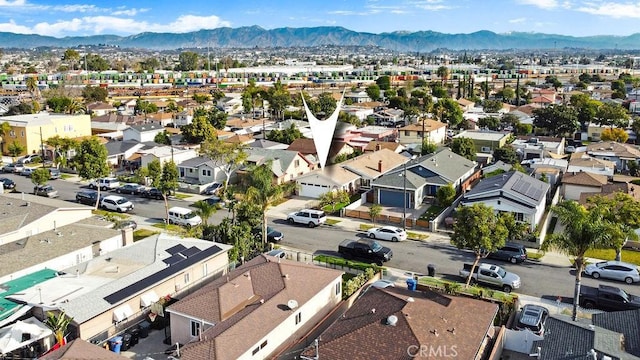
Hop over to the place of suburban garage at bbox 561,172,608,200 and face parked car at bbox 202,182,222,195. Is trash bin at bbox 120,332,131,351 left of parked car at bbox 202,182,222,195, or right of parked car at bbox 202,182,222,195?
left

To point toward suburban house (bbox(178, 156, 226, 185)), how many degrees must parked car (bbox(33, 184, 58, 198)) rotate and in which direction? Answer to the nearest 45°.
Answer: approximately 45° to its left

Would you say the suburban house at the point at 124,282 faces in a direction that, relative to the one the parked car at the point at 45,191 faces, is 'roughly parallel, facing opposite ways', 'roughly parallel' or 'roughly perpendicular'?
roughly perpendicular

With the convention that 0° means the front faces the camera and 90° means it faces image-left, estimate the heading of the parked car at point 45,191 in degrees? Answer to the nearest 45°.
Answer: approximately 315°

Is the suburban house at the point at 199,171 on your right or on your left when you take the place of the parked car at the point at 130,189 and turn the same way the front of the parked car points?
on your right

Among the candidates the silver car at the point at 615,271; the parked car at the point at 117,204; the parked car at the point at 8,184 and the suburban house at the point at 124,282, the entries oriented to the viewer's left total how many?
1

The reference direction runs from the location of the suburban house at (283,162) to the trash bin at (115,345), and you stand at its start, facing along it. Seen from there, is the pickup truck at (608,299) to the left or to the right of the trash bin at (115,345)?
left

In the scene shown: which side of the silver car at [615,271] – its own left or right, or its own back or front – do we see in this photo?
left

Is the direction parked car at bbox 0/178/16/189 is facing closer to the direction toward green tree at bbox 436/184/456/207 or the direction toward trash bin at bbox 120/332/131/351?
the green tree

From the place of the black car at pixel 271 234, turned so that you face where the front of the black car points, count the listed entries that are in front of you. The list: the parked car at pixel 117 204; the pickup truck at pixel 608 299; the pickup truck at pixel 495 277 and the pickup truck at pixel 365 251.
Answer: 3

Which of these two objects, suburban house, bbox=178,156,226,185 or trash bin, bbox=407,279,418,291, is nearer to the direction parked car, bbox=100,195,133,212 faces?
the trash bin
